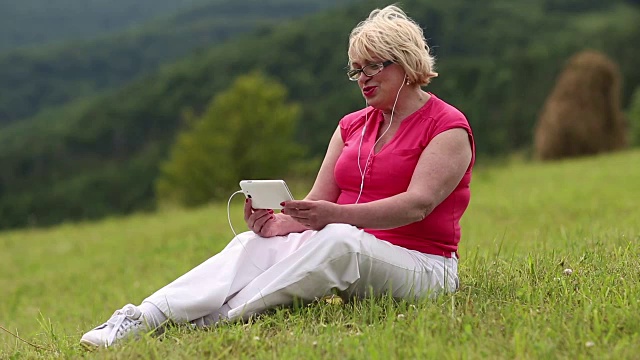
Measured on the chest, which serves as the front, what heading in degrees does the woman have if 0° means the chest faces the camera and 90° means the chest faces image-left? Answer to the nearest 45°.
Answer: approximately 45°

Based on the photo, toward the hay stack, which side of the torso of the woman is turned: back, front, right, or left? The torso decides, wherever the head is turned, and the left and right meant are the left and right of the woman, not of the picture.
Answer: back

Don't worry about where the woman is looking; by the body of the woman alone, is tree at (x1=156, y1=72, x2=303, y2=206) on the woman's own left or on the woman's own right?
on the woman's own right
